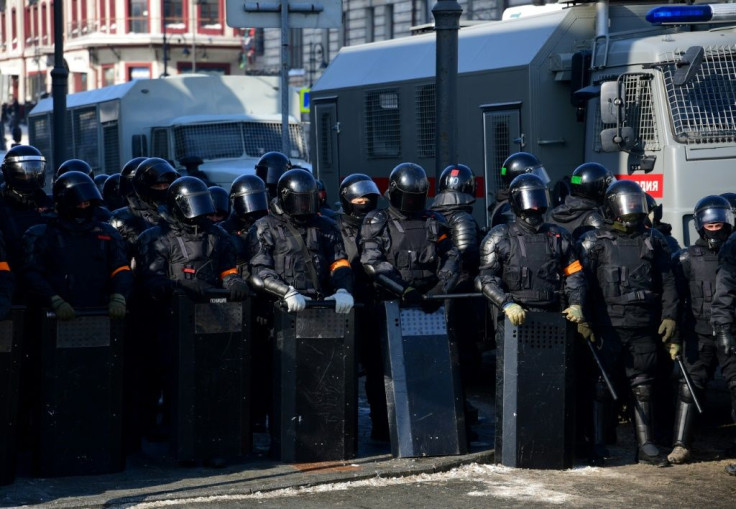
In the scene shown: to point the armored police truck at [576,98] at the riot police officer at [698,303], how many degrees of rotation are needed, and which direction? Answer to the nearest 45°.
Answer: approximately 45° to its right

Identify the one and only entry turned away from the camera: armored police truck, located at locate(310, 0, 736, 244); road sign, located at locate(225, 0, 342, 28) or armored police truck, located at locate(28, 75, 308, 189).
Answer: the road sign

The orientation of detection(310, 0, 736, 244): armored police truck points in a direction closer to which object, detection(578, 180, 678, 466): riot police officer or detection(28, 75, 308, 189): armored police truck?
the riot police officer

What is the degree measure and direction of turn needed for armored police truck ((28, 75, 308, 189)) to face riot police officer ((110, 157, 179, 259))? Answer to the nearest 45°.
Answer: approximately 45° to its right

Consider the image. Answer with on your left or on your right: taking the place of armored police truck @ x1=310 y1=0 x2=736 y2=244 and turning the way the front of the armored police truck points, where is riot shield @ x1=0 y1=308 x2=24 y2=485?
on your right

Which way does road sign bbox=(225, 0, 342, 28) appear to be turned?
away from the camera

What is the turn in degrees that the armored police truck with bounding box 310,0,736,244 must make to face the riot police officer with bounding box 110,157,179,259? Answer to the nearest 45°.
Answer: approximately 90° to its right

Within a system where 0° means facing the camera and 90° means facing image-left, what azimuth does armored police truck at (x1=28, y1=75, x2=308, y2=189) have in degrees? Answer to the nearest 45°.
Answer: approximately 315°

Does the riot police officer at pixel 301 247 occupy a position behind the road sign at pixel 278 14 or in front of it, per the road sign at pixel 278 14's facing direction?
behind

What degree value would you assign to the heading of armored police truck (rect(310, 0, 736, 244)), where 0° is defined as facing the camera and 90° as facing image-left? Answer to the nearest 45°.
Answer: approximately 315°
